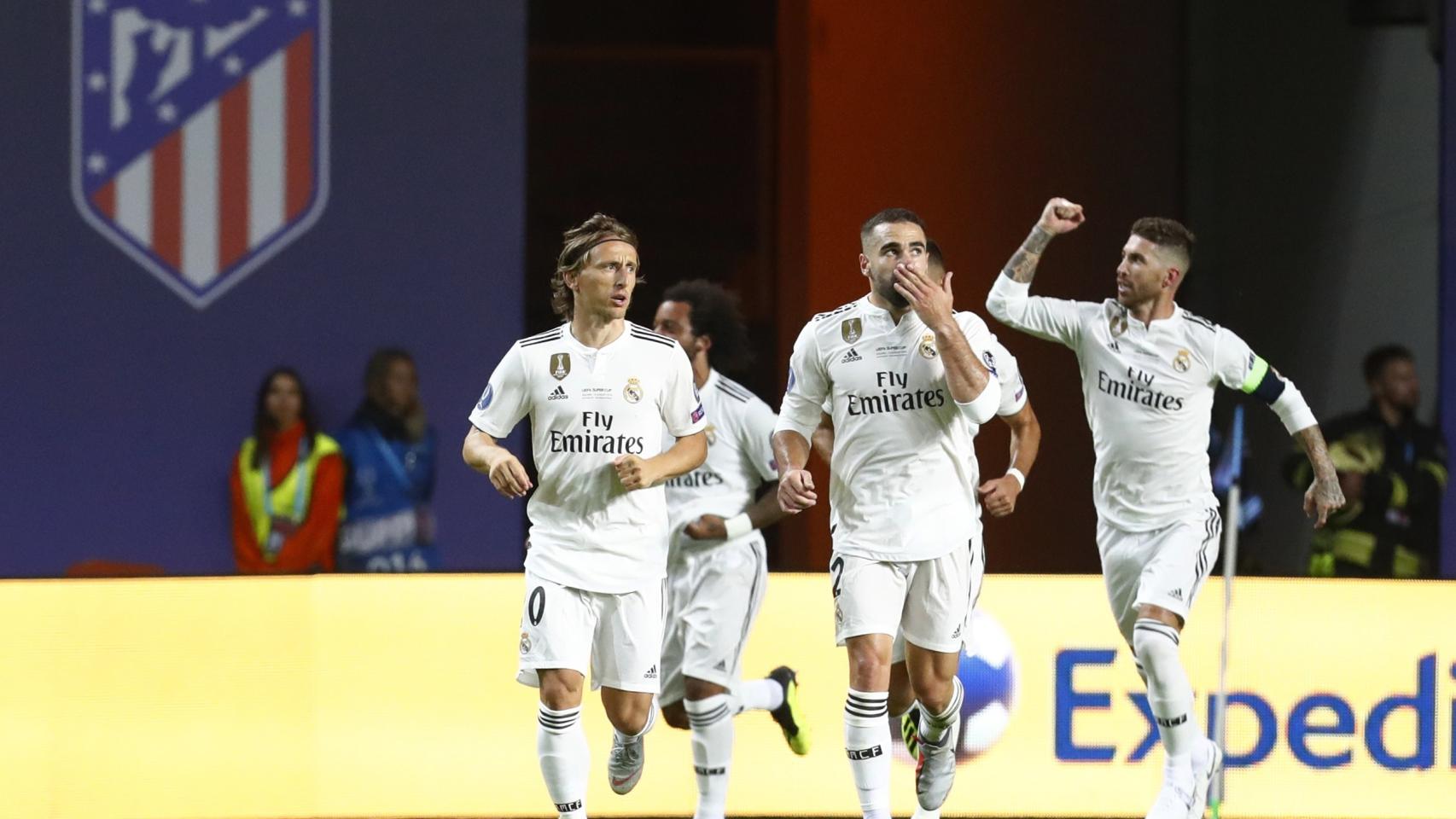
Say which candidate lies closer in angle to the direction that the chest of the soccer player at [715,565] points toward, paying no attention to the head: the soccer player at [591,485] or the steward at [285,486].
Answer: the soccer player

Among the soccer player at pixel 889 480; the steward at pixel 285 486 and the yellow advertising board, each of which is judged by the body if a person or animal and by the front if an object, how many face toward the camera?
3

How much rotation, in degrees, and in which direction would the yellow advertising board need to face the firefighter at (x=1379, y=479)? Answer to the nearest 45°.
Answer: approximately 135° to its left

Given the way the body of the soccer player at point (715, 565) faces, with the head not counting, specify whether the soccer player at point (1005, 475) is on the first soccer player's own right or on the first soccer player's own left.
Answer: on the first soccer player's own left

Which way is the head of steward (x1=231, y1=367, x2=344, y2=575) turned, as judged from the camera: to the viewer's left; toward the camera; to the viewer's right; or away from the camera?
toward the camera

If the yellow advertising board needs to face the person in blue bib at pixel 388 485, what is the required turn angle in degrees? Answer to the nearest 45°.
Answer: approximately 135° to its right

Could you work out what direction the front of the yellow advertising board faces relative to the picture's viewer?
facing the viewer

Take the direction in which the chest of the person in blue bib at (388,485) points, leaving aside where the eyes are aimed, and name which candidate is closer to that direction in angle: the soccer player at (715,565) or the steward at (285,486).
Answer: the soccer player

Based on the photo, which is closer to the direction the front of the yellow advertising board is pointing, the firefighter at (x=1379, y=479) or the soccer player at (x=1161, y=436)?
the soccer player

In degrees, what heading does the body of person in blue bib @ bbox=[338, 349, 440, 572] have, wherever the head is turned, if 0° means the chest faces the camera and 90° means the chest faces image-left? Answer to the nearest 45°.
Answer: approximately 315°

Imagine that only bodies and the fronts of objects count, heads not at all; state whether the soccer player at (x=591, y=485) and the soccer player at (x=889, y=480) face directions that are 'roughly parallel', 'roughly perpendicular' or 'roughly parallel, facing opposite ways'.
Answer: roughly parallel

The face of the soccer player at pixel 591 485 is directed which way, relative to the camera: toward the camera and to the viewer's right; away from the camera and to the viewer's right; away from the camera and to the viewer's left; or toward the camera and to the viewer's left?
toward the camera and to the viewer's right
